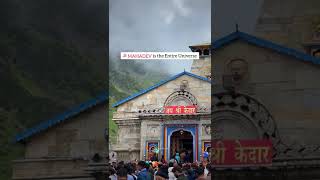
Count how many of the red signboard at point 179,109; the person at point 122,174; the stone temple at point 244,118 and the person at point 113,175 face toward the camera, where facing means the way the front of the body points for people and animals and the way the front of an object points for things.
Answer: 2

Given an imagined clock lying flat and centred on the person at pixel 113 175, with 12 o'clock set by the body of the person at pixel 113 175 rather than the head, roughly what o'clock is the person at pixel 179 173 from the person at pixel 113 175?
the person at pixel 179 173 is roughly at 3 o'clock from the person at pixel 113 175.

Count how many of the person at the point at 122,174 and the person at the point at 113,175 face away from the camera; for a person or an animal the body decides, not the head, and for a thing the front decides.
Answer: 2

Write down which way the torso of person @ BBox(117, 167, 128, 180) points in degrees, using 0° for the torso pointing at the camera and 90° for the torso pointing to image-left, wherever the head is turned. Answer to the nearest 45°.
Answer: approximately 180°

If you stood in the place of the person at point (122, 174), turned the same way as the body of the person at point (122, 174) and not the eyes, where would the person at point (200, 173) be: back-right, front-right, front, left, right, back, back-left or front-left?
right

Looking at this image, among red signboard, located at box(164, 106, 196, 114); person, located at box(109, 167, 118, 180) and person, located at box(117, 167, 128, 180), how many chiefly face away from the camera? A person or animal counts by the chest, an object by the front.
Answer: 2

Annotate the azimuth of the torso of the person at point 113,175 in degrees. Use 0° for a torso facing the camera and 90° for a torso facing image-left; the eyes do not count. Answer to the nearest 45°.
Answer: approximately 180°

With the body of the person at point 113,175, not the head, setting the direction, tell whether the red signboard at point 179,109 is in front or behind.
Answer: in front

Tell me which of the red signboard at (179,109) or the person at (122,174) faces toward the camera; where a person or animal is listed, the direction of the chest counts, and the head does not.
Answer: the red signboard

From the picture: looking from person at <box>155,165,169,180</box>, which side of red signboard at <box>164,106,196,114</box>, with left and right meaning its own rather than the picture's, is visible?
front

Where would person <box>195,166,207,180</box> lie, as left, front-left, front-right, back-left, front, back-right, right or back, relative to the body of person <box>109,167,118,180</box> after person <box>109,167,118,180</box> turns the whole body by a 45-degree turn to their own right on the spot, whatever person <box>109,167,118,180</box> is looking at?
front-right
